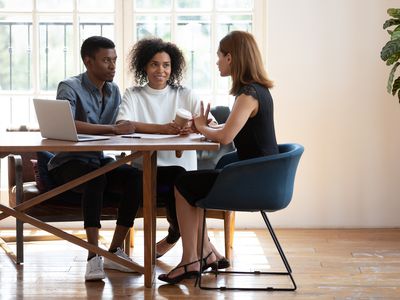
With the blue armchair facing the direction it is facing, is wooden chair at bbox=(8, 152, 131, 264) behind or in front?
in front

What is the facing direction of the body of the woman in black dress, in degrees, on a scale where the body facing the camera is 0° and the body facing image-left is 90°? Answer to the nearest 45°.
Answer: approximately 90°

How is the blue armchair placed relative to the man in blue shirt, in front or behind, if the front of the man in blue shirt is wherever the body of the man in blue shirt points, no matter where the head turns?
in front

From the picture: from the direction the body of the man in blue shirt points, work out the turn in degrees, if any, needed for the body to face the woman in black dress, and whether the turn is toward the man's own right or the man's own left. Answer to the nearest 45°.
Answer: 0° — they already face them

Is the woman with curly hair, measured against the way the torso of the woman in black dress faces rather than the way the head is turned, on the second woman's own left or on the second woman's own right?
on the second woman's own right

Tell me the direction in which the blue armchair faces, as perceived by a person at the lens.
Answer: facing to the left of the viewer

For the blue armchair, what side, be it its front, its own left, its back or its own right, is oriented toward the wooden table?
front

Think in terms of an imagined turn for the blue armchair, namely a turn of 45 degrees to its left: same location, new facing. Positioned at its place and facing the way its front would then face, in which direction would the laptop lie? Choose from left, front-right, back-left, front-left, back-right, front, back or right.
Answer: front-right

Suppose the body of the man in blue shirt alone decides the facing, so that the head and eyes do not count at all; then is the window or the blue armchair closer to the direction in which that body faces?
the blue armchair

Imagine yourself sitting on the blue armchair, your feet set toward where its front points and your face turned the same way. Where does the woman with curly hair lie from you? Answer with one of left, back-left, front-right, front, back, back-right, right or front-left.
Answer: front-right

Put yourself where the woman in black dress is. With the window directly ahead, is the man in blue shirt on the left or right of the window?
left

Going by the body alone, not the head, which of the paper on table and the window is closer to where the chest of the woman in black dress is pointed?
the paper on table

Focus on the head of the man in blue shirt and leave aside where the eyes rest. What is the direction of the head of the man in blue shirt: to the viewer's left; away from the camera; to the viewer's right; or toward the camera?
to the viewer's right
